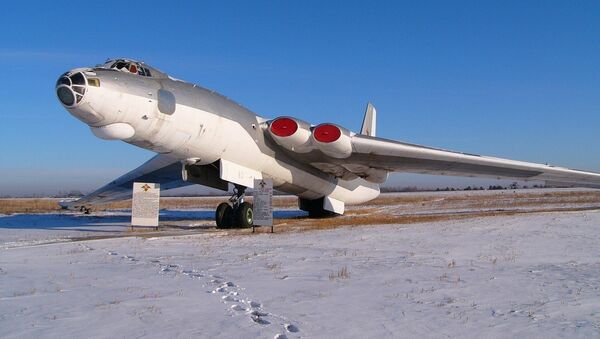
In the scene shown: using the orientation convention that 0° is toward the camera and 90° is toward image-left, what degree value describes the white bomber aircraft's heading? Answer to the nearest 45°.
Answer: approximately 45°

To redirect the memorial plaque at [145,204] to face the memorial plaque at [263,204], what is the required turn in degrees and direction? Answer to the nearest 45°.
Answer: approximately 45° to its left

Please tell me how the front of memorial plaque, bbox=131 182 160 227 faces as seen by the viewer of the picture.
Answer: facing the viewer
